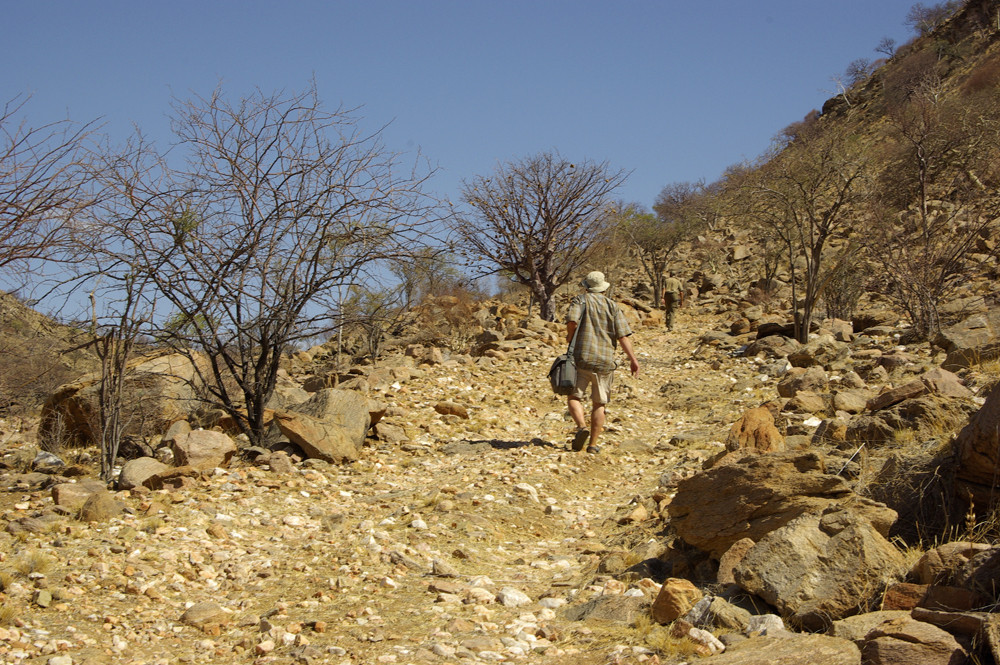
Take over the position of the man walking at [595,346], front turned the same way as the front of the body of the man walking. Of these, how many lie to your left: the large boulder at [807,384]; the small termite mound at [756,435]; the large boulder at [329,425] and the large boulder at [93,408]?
2

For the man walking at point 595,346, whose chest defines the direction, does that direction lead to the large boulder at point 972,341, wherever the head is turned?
no

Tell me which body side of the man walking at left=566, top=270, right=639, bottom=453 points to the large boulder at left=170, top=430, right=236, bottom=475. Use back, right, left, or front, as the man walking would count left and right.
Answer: left

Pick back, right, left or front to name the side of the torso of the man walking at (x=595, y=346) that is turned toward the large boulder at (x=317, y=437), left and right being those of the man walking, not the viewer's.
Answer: left

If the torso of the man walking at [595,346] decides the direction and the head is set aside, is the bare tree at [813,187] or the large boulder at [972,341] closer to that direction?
the bare tree

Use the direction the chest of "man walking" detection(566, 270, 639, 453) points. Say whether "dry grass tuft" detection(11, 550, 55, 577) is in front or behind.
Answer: behind

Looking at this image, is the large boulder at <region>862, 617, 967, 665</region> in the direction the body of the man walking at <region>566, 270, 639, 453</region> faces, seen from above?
no

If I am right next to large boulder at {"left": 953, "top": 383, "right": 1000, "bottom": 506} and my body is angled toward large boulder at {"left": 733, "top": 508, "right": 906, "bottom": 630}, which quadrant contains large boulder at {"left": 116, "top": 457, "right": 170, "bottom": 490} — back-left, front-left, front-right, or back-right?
front-right

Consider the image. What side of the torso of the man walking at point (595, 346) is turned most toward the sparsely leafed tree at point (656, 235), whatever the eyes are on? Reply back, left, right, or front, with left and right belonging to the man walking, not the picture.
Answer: front

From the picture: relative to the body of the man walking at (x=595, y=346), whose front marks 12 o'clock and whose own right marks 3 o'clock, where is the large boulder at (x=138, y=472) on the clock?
The large boulder is roughly at 8 o'clock from the man walking.

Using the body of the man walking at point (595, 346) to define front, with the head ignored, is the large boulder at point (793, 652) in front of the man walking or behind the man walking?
behind

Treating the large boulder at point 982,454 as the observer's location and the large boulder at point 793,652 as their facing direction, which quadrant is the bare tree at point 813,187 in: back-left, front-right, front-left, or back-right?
back-right

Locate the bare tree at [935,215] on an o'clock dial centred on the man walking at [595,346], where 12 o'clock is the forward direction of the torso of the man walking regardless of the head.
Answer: The bare tree is roughly at 1 o'clock from the man walking.

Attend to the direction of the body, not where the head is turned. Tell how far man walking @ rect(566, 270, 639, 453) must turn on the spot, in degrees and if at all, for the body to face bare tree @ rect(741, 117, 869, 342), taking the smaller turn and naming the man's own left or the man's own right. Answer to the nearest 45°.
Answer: approximately 45° to the man's own right

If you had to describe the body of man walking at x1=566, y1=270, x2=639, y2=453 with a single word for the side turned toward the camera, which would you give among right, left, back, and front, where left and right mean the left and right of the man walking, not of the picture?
back

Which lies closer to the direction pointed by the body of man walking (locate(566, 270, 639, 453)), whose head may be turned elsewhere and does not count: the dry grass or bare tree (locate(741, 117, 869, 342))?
the bare tree

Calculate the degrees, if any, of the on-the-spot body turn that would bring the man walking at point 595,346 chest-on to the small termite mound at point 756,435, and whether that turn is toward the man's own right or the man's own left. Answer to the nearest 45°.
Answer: approximately 135° to the man's own right

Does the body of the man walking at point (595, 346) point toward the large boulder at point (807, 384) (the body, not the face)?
no

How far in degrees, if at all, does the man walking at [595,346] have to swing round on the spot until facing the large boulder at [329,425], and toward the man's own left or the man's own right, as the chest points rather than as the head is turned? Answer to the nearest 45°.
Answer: approximately 90° to the man's own left
